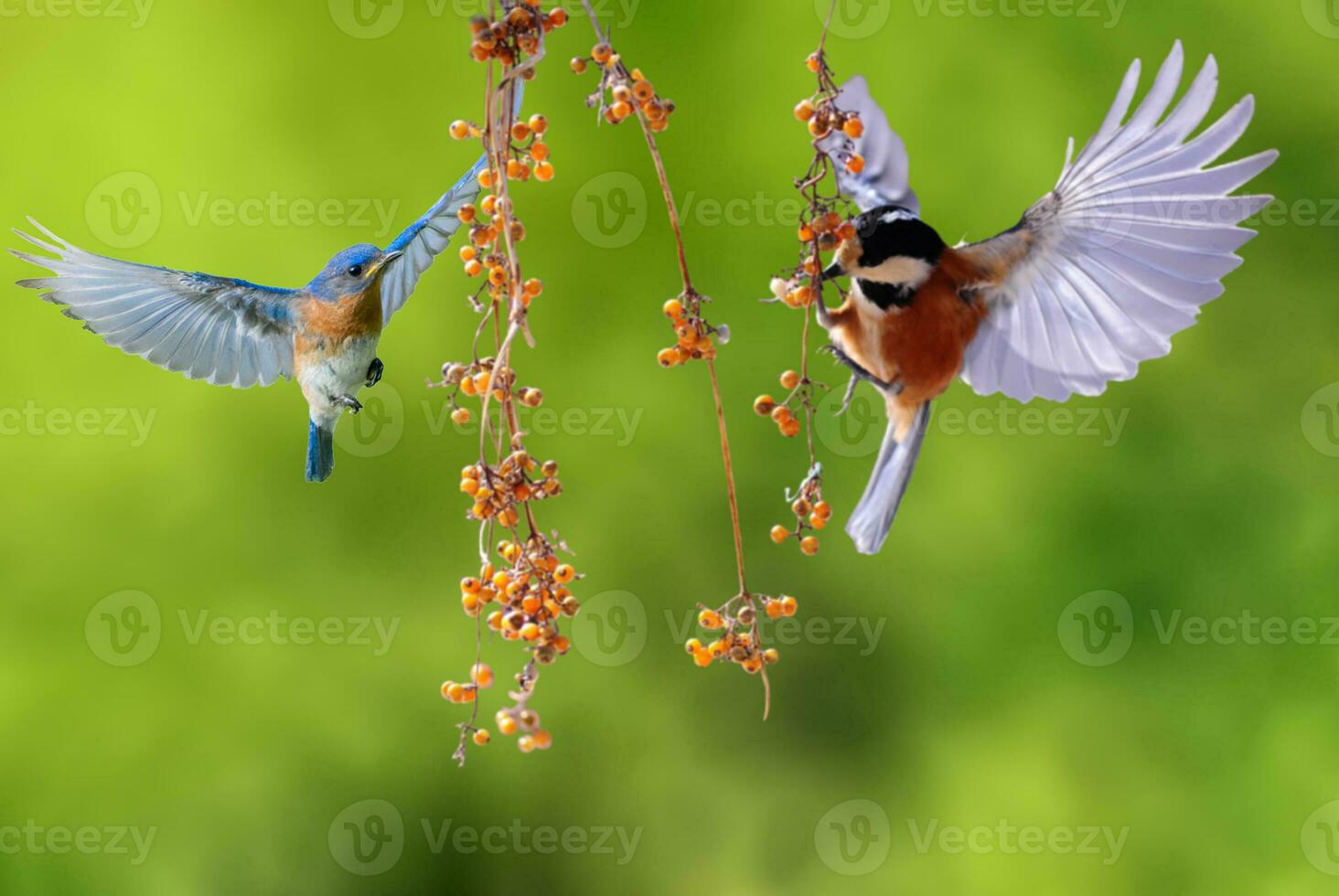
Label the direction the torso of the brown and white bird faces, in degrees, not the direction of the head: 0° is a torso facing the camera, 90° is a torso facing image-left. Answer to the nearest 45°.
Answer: approximately 45°

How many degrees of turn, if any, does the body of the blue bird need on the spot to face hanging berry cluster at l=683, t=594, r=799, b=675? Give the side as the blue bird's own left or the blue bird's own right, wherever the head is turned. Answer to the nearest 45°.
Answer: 0° — it already faces it

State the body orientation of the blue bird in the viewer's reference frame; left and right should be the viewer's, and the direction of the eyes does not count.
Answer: facing the viewer and to the right of the viewer

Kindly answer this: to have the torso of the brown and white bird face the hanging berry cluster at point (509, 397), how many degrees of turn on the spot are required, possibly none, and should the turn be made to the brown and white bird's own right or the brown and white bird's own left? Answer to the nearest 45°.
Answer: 0° — it already faces it

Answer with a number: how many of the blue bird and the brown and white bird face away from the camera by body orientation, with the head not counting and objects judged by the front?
0

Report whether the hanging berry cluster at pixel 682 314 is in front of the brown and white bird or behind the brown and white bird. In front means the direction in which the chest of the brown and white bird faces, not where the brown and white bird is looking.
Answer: in front

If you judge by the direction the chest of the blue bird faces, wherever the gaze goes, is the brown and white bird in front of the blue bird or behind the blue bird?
in front
